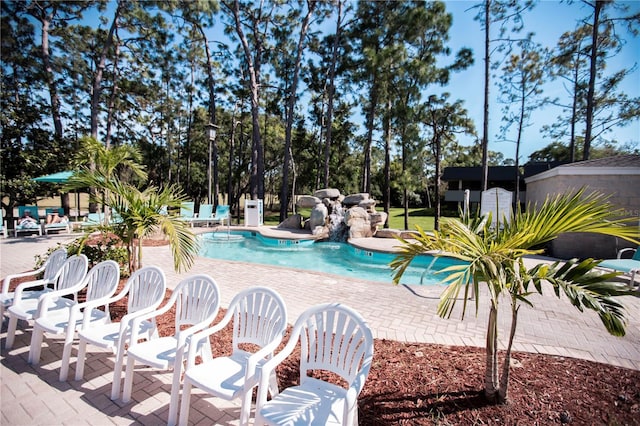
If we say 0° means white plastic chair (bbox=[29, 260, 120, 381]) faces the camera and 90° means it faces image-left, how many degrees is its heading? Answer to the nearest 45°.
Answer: approximately 45°

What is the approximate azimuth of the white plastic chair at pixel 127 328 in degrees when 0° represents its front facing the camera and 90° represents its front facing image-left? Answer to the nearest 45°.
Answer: approximately 45°

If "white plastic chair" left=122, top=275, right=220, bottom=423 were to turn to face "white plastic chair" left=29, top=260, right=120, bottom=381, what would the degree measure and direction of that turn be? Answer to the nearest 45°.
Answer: approximately 90° to its right

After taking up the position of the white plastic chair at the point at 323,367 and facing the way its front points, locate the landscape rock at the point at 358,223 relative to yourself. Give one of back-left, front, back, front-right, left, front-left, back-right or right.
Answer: back-right

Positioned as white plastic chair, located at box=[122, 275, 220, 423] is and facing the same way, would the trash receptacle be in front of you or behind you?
behind

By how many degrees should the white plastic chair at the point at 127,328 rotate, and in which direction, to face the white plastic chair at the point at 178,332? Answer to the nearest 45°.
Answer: approximately 90° to its left

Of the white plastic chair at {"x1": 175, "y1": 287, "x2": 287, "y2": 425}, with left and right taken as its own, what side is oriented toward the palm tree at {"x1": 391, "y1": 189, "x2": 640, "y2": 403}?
left

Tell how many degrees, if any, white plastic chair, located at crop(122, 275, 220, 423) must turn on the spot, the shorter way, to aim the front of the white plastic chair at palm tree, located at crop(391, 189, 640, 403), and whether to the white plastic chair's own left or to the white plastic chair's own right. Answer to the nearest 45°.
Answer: approximately 90° to the white plastic chair's own left

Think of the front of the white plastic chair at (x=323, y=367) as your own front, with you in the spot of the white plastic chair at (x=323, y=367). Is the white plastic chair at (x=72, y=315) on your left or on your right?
on your right

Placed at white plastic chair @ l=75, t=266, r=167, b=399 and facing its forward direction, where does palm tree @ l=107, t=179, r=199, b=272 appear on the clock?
The palm tree is roughly at 5 o'clock from the white plastic chair.

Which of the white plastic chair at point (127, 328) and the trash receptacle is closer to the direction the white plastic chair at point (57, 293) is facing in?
the white plastic chair

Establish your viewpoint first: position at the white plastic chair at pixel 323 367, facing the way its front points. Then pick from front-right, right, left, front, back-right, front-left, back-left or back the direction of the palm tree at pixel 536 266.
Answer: back-left

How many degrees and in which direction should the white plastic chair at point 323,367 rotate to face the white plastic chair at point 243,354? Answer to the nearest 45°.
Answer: approximately 45° to its right

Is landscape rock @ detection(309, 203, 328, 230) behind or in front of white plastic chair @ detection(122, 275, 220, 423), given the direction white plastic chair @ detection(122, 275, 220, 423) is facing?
behind

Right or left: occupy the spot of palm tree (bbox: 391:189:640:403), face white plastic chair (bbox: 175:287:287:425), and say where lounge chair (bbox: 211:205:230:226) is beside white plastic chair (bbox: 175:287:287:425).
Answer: right

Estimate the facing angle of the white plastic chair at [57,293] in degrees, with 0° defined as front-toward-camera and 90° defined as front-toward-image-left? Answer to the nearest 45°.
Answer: approximately 45°
